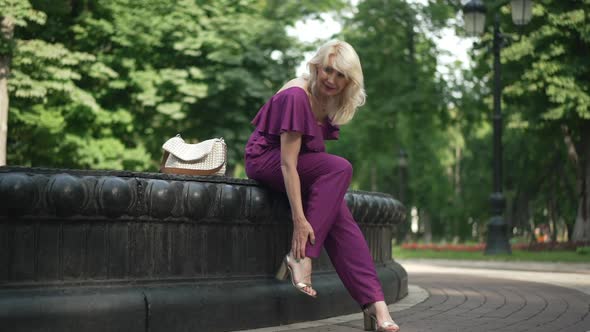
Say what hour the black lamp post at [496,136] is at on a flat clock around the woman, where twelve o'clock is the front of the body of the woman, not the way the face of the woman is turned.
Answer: The black lamp post is roughly at 8 o'clock from the woman.

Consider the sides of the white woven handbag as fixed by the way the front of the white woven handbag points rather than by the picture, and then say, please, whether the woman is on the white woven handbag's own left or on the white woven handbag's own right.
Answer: on the white woven handbag's own left

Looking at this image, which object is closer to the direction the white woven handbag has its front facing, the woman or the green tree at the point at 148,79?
the woman

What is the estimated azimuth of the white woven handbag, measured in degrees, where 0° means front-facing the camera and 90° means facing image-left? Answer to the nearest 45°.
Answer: approximately 0°

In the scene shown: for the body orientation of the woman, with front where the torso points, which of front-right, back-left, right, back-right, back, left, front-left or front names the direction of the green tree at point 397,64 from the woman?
back-left

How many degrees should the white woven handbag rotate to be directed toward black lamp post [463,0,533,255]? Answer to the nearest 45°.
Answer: approximately 135° to its left

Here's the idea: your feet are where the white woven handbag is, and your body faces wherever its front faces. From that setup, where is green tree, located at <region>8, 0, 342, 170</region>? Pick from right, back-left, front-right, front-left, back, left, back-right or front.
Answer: back

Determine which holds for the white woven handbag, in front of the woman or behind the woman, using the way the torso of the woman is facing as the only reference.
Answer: behind

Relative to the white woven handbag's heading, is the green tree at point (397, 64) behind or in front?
behind
